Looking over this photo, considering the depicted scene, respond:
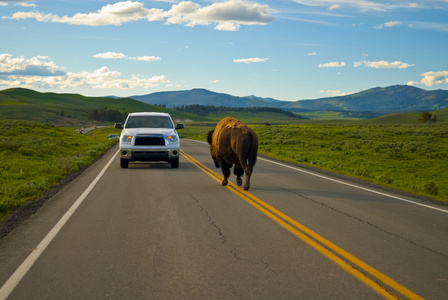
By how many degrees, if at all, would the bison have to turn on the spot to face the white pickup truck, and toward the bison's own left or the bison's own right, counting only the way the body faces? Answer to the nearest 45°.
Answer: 0° — it already faces it

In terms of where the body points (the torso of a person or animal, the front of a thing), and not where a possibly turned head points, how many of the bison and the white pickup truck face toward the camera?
1

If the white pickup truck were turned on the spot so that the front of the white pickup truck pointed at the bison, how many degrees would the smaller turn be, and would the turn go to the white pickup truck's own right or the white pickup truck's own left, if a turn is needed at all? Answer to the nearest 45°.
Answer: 0° — it already faces it

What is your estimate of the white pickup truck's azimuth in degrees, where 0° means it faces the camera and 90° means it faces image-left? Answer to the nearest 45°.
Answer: approximately 0°

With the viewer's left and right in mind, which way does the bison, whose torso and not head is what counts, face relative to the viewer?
facing away from the viewer and to the left of the viewer
